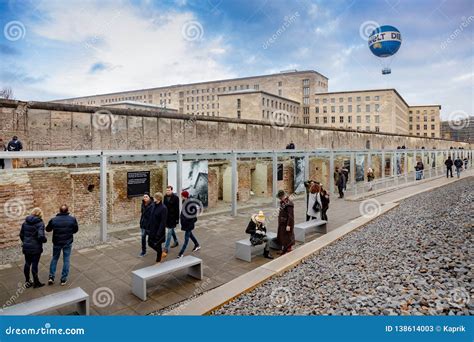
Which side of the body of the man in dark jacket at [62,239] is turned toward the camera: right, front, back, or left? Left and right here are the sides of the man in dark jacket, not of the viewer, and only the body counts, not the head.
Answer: back

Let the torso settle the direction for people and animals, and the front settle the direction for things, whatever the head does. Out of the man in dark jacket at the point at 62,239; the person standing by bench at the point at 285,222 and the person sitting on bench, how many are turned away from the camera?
1

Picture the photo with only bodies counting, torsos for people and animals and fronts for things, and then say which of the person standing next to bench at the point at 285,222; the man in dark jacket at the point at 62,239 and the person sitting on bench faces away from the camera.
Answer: the man in dark jacket

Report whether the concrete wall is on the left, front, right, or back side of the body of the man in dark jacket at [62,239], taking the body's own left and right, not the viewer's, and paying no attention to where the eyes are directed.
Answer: front

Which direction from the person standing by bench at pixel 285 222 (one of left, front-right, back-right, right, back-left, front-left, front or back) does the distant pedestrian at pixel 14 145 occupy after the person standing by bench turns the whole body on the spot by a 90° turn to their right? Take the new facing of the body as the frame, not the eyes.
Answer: front-left

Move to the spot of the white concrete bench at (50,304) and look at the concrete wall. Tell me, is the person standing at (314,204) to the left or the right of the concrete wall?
right

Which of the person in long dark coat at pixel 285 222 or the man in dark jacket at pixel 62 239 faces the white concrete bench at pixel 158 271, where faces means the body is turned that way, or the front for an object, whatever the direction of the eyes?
the person in long dark coat

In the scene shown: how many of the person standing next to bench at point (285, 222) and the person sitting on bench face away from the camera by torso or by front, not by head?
0

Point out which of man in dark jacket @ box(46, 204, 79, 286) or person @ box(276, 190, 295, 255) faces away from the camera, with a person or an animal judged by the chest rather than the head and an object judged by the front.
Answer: the man in dark jacket

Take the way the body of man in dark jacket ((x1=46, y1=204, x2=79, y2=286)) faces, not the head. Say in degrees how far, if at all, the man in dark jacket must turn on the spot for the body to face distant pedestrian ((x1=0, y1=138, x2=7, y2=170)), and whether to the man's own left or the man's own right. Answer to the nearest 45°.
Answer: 0° — they already face them

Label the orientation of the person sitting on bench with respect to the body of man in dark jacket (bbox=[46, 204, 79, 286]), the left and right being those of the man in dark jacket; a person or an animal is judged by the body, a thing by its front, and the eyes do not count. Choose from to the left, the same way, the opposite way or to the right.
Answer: the opposite way

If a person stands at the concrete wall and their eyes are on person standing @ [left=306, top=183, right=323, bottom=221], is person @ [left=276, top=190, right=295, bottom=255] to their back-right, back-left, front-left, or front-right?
front-right

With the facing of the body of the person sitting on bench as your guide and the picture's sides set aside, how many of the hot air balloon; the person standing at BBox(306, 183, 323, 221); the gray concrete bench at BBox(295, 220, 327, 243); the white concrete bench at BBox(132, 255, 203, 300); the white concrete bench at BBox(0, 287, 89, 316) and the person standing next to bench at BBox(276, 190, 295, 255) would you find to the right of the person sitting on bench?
2

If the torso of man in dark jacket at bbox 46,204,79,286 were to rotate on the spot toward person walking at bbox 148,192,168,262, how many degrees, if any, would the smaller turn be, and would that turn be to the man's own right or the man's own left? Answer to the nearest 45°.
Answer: approximately 90° to the man's own right

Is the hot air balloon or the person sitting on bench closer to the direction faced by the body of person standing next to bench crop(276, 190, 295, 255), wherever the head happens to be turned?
the person sitting on bench
